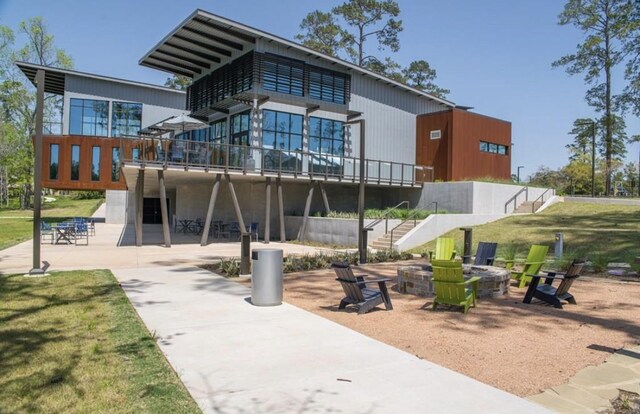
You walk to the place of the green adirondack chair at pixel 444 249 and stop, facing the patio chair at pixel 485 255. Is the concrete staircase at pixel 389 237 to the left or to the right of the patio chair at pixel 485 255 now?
left

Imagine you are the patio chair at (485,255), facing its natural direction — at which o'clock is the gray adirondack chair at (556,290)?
The gray adirondack chair is roughly at 10 o'clock from the patio chair.

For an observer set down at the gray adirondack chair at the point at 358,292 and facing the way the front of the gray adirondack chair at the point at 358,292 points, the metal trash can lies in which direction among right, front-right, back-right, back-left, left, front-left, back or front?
back-left

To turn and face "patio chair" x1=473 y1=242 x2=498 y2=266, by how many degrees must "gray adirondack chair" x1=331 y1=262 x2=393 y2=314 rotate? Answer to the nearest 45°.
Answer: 0° — it already faces it

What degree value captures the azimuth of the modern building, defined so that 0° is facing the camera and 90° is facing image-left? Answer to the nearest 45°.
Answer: approximately 45°

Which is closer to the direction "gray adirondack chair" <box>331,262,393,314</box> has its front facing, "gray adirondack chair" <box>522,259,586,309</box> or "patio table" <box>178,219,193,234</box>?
the gray adirondack chair

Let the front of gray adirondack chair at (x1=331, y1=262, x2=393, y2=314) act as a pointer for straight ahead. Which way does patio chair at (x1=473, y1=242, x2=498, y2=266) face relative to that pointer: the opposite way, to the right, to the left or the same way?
the opposite way

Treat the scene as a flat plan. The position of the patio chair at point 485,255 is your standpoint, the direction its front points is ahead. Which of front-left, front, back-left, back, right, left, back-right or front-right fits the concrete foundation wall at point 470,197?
back-right

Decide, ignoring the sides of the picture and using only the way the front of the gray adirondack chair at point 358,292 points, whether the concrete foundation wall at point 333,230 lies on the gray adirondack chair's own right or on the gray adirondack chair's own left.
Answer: on the gray adirondack chair's own left

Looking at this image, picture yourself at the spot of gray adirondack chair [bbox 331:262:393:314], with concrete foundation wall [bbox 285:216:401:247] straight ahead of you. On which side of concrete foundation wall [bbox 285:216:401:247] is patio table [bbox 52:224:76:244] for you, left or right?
left

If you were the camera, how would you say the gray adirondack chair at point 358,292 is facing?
facing away from the viewer and to the right of the viewer
